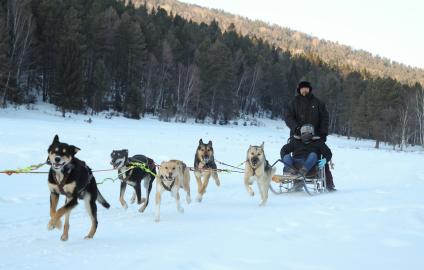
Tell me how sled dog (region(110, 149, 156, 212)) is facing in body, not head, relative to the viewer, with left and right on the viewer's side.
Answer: facing the viewer and to the left of the viewer

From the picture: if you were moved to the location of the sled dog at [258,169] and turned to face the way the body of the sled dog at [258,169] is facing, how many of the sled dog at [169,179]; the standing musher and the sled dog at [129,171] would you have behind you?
1

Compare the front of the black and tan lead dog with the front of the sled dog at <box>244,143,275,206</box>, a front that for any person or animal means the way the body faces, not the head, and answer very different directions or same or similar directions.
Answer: same or similar directions

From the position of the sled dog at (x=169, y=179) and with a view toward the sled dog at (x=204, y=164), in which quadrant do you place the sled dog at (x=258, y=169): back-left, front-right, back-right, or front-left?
front-right

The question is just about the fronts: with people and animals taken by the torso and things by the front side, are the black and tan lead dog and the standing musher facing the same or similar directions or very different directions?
same or similar directions

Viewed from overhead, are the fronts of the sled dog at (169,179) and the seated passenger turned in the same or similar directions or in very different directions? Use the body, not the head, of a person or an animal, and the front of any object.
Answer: same or similar directions

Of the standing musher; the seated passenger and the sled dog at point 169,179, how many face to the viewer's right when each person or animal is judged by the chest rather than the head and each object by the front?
0

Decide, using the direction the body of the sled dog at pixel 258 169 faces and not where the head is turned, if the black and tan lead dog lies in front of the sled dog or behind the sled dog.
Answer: in front

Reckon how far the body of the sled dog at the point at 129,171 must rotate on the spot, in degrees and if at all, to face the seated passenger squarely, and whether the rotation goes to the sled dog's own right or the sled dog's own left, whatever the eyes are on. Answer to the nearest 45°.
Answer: approximately 135° to the sled dog's own left

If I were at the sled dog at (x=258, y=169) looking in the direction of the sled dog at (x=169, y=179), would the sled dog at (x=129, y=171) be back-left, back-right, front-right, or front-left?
front-right

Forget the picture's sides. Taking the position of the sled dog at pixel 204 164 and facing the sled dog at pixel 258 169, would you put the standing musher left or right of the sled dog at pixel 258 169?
left

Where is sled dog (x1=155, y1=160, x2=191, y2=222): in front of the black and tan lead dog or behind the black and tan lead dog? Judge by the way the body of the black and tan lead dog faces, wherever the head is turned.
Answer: behind

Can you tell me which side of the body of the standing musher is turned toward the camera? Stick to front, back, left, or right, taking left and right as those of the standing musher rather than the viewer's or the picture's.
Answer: front

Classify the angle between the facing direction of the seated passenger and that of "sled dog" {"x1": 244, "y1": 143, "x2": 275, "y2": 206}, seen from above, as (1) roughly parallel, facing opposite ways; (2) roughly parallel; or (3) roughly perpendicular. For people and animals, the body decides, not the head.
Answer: roughly parallel

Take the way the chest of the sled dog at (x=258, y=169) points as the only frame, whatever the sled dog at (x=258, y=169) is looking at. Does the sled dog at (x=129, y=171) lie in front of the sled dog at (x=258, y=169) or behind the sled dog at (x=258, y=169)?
in front
